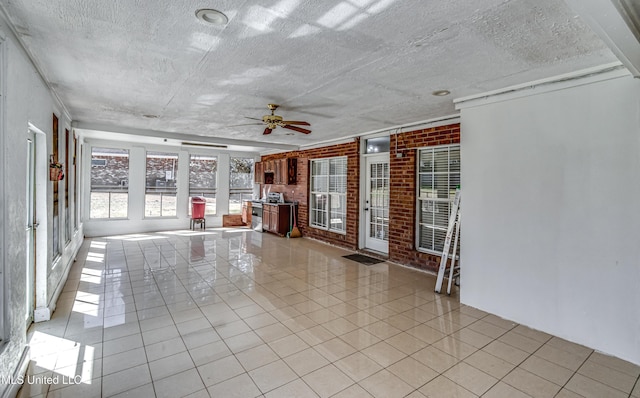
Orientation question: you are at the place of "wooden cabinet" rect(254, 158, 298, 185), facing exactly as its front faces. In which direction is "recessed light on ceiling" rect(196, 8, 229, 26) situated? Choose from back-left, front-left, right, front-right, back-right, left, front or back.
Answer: front-left

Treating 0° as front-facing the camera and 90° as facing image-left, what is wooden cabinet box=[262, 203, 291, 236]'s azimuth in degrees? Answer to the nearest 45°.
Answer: approximately 45°

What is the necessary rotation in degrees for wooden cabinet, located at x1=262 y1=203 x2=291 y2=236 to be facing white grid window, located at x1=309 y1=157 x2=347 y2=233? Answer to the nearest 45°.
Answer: approximately 90° to its left

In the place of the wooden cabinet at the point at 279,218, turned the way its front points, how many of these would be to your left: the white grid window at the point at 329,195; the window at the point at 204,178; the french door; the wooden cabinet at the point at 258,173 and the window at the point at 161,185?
2

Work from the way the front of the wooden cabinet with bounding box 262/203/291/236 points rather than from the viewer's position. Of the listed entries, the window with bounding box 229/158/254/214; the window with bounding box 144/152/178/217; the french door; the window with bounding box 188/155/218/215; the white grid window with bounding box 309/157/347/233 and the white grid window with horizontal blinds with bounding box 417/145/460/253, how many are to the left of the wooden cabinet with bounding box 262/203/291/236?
3

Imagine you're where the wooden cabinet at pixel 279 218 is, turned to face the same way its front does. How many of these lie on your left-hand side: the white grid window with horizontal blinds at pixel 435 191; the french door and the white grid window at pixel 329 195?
3

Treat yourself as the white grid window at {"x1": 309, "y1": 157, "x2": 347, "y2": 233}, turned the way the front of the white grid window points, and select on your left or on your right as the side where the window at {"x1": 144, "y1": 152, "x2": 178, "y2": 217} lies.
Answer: on your right

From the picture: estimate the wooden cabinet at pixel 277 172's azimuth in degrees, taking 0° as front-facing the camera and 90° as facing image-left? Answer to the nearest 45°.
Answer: approximately 45°
